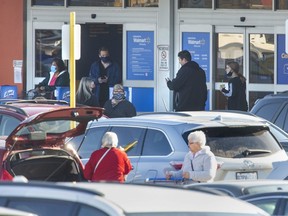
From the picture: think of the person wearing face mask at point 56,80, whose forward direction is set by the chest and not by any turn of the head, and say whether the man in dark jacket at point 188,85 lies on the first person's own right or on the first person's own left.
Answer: on the first person's own left

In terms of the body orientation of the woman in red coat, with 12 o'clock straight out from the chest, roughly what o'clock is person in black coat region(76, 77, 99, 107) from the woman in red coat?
The person in black coat is roughly at 12 o'clock from the woman in red coat.

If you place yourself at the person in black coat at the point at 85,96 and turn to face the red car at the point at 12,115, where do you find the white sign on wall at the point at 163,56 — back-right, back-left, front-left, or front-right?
back-left

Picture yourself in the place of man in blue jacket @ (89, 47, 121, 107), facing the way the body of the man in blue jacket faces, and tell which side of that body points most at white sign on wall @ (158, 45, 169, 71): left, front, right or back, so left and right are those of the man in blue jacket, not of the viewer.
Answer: left

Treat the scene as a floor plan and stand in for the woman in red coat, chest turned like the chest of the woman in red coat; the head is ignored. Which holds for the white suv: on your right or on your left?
on your right

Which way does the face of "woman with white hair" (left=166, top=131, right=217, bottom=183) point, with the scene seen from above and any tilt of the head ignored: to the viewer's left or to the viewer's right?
to the viewer's left

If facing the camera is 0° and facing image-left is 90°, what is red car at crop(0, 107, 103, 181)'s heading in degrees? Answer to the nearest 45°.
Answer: approximately 135°

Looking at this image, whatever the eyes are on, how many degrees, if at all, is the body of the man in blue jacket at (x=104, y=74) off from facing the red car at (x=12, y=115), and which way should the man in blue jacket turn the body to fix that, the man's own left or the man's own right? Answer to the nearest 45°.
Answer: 0° — they already face it
